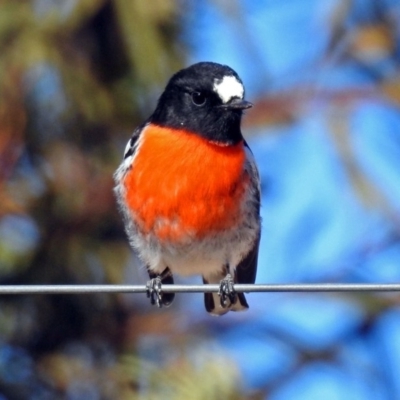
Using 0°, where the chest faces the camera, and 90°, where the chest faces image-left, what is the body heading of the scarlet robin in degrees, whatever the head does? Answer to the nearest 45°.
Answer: approximately 0°
